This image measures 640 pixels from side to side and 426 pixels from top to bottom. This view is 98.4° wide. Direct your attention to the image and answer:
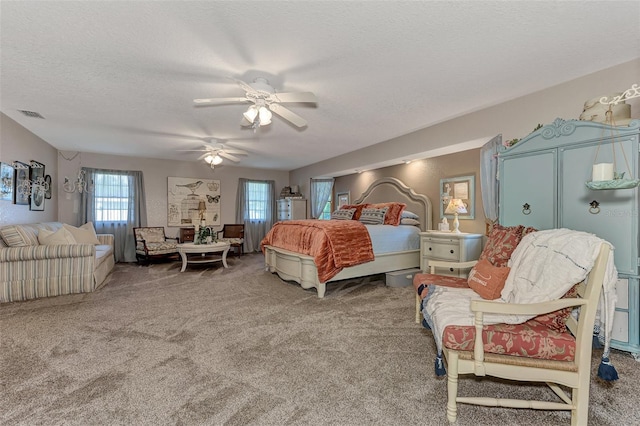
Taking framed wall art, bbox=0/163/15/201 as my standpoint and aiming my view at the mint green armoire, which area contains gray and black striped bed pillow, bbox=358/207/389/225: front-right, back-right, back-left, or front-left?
front-left

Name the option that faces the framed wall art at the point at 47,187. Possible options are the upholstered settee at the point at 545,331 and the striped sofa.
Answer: the upholstered settee

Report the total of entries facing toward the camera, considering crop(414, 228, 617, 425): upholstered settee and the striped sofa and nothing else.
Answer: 0

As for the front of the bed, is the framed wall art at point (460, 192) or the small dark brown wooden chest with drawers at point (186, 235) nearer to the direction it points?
the small dark brown wooden chest with drawers

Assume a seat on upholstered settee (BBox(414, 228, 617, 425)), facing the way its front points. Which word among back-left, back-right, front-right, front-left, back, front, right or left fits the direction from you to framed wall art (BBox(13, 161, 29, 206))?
front

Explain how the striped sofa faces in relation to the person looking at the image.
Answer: facing to the right of the viewer

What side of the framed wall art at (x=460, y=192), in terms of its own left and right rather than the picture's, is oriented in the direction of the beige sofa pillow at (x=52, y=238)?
front

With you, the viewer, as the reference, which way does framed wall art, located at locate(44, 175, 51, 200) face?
facing the viewer and to the right of the viewer

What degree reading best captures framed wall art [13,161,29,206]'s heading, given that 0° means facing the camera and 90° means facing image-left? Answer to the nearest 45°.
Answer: approximately 315°

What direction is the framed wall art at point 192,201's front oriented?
toward the camera

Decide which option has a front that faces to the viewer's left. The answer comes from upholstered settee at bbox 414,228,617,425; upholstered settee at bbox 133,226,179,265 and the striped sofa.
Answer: upholstered settee at bbox 414,228,617,425

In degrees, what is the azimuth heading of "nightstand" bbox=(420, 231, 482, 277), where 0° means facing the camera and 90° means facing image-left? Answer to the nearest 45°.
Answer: approximately 45°

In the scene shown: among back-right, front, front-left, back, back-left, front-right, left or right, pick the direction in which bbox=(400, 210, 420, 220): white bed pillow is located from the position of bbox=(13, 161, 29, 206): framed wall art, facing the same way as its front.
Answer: front

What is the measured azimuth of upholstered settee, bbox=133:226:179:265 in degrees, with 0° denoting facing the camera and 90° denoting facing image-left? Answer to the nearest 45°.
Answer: approximately 315°

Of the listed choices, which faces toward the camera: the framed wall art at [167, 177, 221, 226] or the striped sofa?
the framed wall art

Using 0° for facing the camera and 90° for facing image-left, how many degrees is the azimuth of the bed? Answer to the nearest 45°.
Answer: approximately 45°

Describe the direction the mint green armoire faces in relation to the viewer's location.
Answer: facing the viewer and to the left of the viewer

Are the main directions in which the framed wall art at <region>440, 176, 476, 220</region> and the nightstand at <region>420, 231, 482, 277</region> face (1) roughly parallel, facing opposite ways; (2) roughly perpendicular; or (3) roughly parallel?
roughly parallel

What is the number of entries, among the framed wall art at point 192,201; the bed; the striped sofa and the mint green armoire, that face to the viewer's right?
1

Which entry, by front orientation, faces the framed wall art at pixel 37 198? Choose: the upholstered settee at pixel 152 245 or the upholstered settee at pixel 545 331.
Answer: the upholstered settee at pixel 545 331

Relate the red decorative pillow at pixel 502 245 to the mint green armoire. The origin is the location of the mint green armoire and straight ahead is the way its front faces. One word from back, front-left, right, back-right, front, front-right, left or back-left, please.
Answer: front
